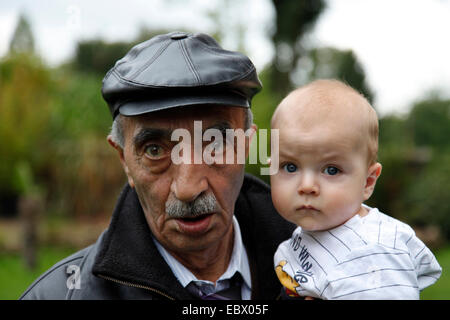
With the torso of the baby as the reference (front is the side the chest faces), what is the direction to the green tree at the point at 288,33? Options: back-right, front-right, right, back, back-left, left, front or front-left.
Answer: back-right

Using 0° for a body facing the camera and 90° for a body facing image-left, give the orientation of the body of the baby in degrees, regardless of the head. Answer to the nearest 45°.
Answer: approximately 45°
